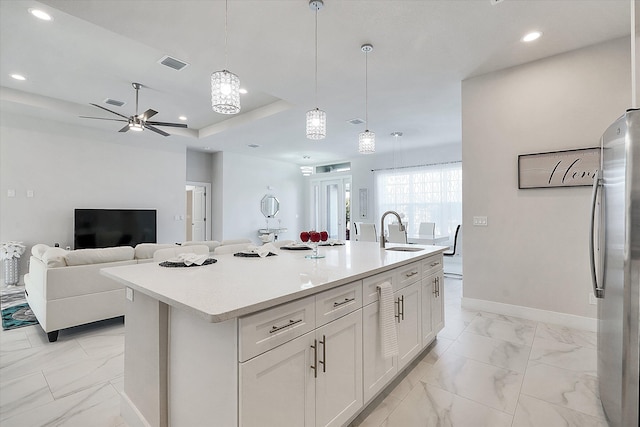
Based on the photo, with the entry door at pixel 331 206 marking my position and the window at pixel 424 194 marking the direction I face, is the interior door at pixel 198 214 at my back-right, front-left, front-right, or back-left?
back-right

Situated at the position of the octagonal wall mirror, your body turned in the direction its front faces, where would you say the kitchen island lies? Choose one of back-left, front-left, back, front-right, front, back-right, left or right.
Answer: front-right

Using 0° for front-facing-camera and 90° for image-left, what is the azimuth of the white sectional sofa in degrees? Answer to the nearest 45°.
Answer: approximately 135°

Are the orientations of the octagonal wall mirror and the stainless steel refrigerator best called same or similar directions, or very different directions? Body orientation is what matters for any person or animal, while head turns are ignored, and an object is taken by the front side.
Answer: very different directions

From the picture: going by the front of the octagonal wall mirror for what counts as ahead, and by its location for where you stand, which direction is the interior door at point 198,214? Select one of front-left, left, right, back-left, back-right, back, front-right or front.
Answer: back-right

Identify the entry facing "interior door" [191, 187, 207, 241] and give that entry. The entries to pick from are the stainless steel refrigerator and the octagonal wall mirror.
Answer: the stainless steel refrigerator

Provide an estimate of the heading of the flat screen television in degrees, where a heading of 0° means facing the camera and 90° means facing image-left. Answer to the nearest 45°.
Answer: approximately 0°

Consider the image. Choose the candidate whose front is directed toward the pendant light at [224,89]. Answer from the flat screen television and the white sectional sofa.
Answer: the flat screen television
